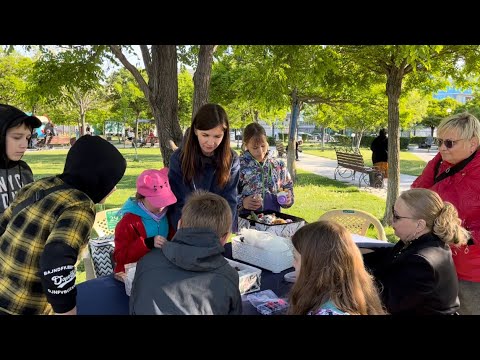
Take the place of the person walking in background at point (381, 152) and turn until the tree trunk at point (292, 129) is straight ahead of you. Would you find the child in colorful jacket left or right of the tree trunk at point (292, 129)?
left

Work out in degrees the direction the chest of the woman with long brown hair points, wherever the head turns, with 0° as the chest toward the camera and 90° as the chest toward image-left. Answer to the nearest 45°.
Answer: approximately 0°

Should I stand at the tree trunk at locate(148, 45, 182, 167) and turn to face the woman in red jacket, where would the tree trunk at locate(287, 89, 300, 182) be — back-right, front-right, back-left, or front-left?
back-left

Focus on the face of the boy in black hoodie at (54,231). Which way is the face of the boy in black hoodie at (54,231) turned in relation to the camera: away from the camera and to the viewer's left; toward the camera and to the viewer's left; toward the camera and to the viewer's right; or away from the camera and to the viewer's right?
away from the camera and to the viewer's right

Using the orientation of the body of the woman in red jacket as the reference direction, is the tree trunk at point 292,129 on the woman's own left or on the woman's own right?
on the woman's own right

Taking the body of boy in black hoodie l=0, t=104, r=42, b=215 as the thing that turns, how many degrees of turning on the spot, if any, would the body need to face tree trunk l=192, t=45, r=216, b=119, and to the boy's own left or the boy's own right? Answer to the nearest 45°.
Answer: approximately 90° to the boy's own left
